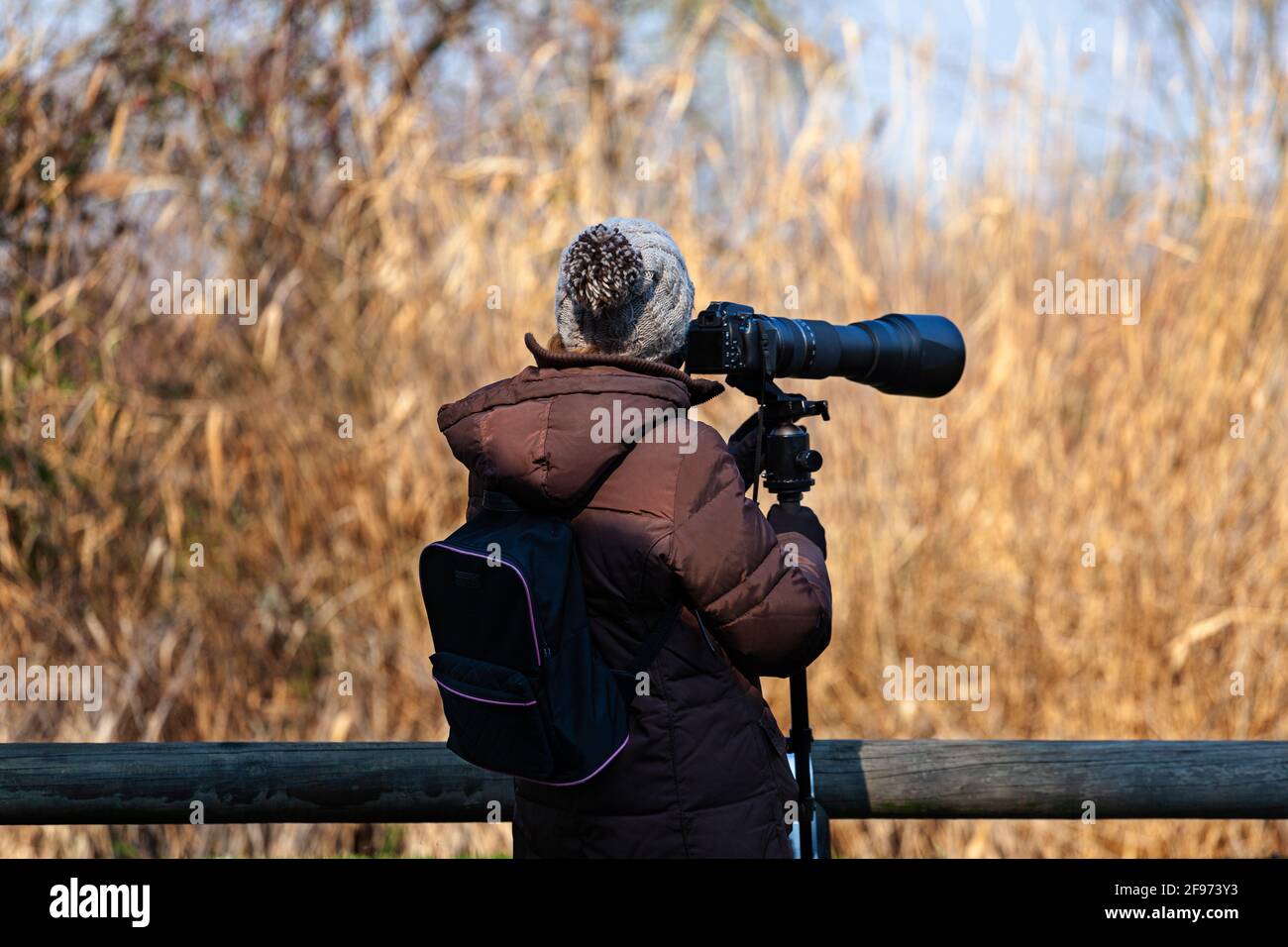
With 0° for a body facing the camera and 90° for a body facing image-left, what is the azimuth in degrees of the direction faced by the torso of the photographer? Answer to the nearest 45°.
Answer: approximately 225°

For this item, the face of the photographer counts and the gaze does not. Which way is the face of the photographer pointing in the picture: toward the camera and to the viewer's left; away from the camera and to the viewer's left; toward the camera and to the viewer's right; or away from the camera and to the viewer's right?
away from the camera and to the viewer's right
